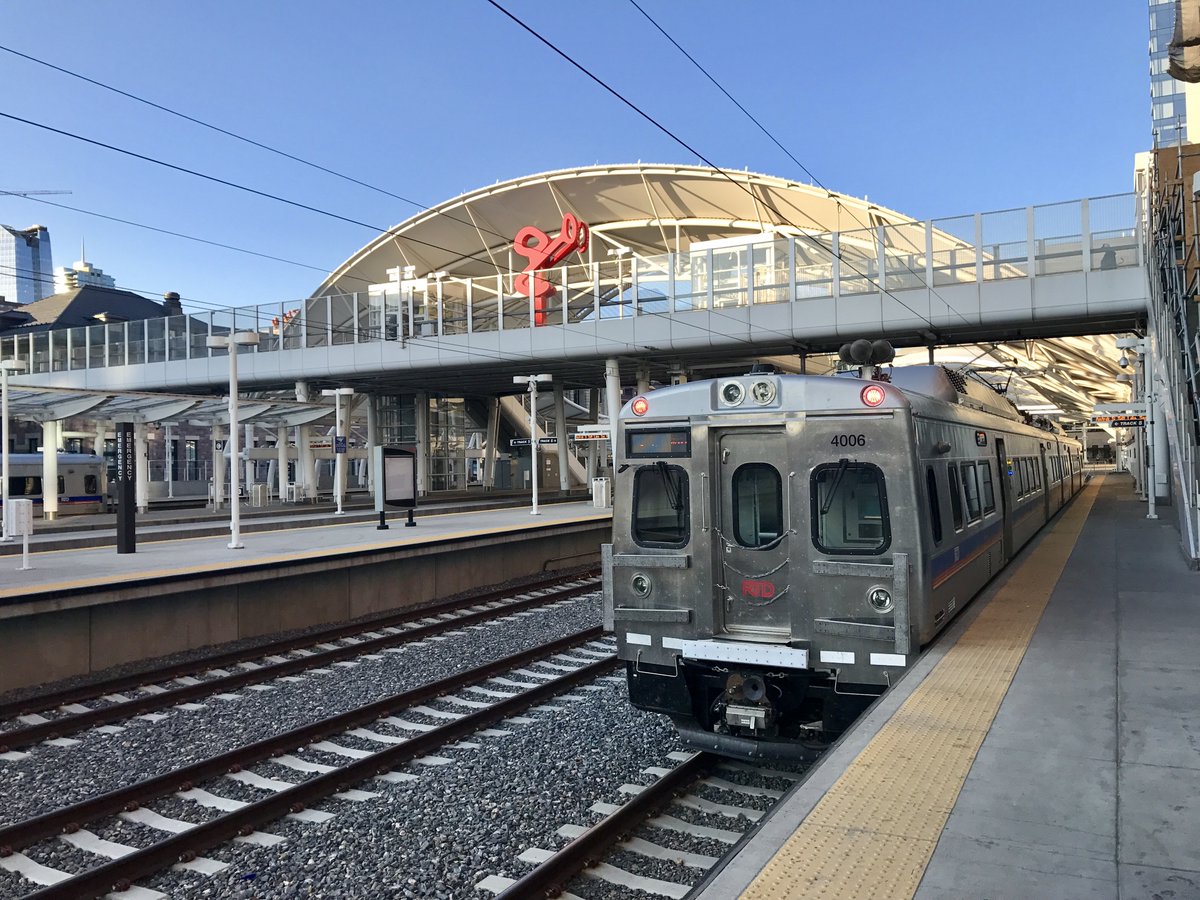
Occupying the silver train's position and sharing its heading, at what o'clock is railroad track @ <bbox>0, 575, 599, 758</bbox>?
The railroad track is roughly at 2 o'clock from the silver train.

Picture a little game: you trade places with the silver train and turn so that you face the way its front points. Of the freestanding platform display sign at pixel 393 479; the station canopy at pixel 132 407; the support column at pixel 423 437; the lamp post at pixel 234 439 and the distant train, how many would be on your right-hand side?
5

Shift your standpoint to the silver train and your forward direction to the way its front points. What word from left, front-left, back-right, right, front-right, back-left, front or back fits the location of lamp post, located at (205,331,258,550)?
right

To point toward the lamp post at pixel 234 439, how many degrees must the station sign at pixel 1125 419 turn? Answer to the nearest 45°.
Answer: approximately 45° to its right

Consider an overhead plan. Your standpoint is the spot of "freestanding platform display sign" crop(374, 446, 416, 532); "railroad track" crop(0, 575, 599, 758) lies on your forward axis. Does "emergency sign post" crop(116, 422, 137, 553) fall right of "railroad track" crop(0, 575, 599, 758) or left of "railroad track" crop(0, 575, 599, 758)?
right

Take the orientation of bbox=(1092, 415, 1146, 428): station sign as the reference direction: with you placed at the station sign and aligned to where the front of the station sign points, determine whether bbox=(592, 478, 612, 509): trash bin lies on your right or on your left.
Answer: on your right

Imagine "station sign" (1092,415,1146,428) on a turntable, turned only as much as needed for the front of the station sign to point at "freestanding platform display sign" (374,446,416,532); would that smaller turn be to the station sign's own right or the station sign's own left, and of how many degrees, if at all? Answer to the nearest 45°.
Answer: approximately 45° to the station sign's own right

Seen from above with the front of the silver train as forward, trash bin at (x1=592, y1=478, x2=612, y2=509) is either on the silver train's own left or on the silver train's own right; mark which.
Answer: on the silver train's own right

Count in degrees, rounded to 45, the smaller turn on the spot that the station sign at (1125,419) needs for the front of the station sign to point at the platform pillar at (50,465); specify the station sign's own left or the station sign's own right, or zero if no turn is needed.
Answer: approximately 45° to the station sign's own right

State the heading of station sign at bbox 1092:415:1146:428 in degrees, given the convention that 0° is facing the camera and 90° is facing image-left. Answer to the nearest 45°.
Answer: approximately 0°

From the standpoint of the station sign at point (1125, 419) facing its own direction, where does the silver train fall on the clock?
The silver train is roughly at 12 o'clock from the station sign.

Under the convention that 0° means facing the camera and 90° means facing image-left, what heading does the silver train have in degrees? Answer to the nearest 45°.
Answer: approximately 45°

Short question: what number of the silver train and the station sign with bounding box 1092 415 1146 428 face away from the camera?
0

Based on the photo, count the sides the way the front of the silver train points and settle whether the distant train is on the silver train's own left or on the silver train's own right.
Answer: on the silver train's own right

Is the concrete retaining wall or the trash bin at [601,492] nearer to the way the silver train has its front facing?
the concrete retaining wall
